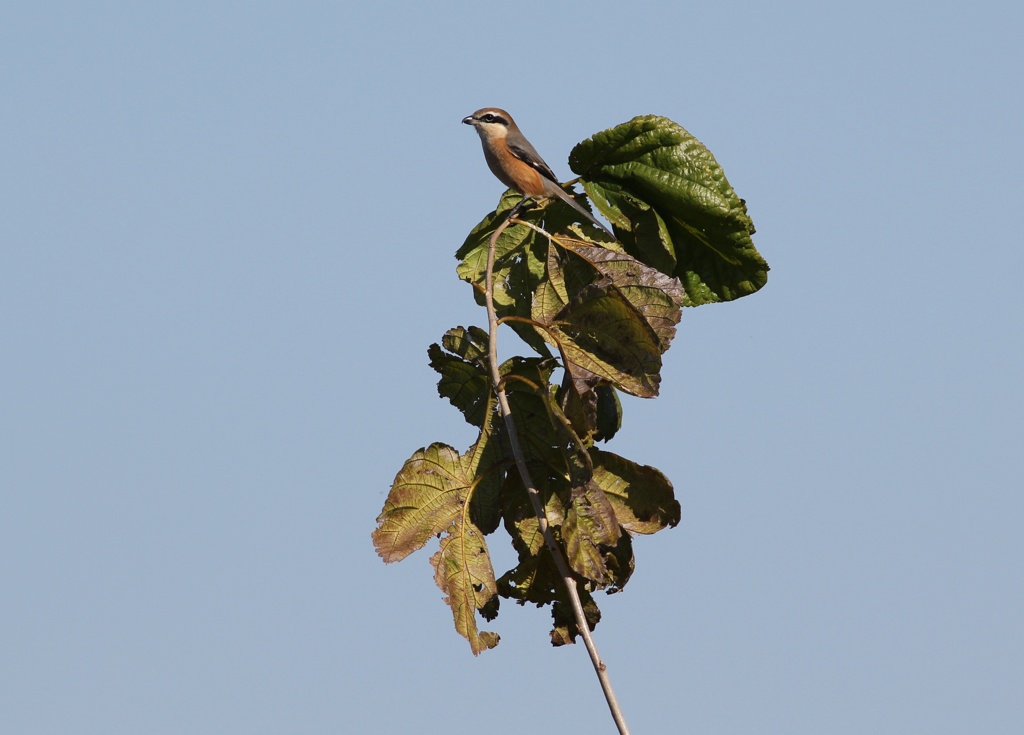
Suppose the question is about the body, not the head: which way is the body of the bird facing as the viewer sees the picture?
to the viewer's left
